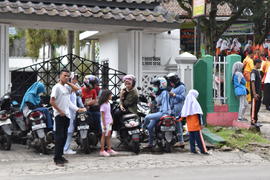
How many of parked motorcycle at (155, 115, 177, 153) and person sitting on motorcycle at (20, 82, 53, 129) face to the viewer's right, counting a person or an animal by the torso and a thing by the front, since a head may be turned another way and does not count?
1

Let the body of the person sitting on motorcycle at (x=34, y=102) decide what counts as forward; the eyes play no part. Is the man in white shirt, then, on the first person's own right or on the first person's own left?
on the first person's own right

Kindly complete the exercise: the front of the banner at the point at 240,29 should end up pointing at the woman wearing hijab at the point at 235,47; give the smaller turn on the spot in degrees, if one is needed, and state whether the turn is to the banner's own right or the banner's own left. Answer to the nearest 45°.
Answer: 0° — it already faces them

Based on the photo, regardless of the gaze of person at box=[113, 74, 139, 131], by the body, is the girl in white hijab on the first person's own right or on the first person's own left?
on the first person's own left

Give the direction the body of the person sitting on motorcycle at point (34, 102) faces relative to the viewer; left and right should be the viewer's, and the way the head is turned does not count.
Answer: facing to the right of the viewer

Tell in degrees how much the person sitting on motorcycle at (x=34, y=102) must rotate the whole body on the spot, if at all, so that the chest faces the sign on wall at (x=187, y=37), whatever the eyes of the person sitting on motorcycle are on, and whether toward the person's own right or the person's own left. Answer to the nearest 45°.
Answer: approximately 45° to the person's own left

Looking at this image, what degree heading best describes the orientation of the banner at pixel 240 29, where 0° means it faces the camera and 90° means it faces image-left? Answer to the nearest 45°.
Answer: approximately 0°

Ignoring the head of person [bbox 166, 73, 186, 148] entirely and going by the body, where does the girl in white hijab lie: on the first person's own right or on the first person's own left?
on the first person's own left
